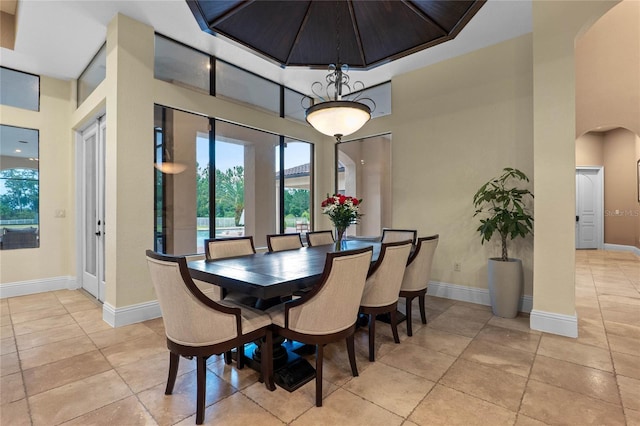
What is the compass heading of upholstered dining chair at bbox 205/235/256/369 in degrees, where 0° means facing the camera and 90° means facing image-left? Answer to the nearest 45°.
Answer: approximately 315°

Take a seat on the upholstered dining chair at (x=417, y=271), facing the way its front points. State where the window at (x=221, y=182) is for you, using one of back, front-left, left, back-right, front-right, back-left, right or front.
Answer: front-left

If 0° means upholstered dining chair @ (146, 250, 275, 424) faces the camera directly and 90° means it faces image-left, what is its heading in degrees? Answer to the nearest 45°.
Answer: approximately 225°

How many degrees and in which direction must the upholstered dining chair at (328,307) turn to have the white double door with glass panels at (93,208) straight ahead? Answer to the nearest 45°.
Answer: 0° — it already faces it

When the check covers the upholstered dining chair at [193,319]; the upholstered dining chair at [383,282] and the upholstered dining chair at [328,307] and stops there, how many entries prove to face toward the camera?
0

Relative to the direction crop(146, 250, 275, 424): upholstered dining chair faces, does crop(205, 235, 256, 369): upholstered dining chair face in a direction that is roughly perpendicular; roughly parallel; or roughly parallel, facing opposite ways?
roughly perpendicular

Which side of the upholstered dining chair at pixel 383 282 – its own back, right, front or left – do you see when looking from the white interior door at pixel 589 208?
right

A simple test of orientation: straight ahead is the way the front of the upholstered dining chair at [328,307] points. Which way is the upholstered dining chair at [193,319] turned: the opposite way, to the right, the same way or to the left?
to the right

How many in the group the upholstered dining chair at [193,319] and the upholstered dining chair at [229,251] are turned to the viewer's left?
0

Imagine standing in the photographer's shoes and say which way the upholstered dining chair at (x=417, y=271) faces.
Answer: facing away from the viewer and to the left of the viewer

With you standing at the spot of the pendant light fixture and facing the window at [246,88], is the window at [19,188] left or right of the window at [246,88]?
left

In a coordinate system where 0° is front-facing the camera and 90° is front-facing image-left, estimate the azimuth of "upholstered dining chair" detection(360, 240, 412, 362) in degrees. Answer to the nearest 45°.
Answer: approximately 135°
